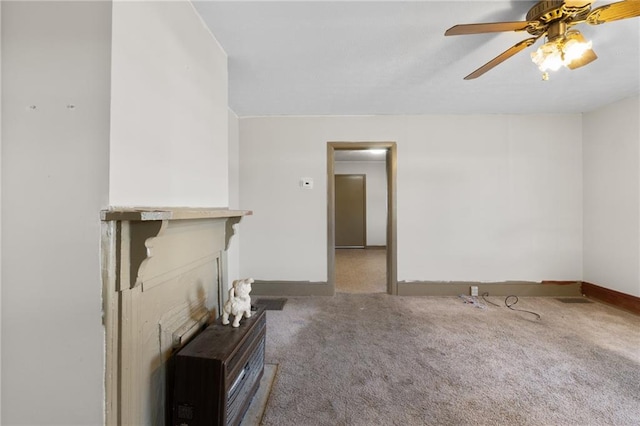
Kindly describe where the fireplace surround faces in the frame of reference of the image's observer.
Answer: facing the viewer and to the right of the viewer

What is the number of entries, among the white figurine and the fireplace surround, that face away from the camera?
0

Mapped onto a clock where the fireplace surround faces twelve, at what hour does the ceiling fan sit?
The ceiling fan is roughly at 11 o'clock from the fireplace surround.

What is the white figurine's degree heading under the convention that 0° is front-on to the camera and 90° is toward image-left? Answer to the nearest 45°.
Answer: approximately 315°

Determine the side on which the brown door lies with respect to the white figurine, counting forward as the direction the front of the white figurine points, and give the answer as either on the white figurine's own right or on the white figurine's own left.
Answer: on the white figurine's own left
